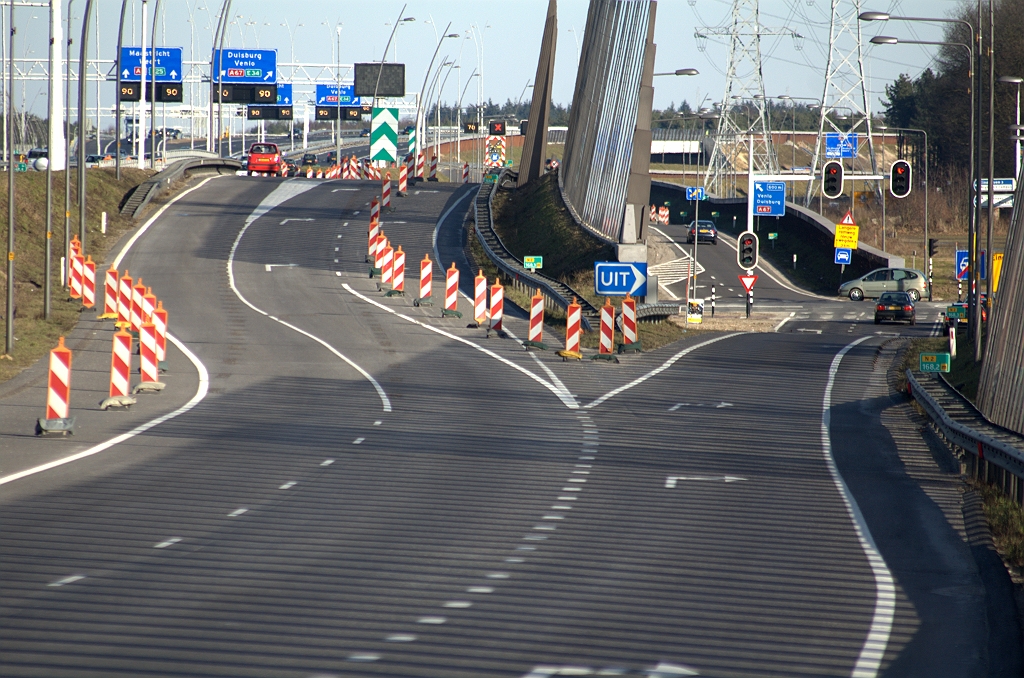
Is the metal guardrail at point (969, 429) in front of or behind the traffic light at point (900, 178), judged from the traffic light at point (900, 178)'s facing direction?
in front

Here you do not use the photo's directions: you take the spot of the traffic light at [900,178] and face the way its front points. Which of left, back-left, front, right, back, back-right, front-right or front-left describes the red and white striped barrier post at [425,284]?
front-right

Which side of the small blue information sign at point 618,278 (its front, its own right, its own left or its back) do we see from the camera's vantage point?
front

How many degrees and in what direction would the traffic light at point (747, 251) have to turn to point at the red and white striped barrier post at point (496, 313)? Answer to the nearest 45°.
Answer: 0° — it already faces it

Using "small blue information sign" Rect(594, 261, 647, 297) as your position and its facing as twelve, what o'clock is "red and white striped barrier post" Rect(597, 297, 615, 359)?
The red and white striped barrier post is roughly at 12 o'clock from the small blue information sign.

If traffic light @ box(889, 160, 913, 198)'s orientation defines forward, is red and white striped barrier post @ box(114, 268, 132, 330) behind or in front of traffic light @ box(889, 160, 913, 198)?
in front

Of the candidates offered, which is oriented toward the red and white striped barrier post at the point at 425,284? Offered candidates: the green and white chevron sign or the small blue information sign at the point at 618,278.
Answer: the green and white chevron sign

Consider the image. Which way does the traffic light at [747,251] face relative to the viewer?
toward the camera
